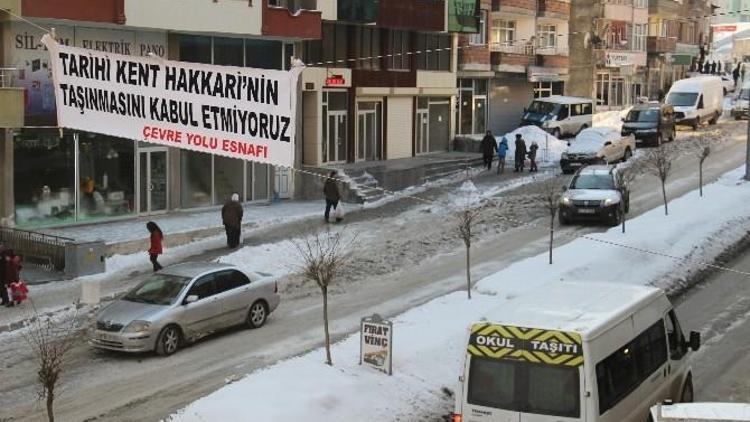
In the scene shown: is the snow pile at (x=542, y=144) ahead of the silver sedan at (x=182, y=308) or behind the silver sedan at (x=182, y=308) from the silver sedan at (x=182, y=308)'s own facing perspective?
behind

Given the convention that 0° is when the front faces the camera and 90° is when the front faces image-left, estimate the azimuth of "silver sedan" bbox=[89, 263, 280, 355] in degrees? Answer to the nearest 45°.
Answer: approximately 45°

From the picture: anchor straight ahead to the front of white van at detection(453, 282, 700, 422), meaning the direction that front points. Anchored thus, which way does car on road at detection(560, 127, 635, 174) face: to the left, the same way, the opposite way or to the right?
the opposite way

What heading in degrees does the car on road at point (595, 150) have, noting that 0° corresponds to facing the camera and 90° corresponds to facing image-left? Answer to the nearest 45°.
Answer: approximately 45°

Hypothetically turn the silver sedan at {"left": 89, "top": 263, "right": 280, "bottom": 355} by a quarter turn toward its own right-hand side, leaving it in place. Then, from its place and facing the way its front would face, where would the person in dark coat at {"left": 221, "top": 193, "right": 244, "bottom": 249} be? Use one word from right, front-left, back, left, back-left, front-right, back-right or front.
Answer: front-right

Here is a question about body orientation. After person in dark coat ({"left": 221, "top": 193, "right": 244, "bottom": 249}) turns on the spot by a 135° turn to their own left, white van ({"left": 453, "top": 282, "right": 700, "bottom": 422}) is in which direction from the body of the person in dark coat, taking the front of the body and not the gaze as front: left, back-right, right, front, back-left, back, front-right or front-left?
left

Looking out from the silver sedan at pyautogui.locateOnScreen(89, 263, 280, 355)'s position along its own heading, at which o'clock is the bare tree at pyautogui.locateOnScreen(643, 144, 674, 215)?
The bare tree is roughly at 6 o'clock from the silver sedan.

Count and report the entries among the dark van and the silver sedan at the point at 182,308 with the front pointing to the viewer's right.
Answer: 0

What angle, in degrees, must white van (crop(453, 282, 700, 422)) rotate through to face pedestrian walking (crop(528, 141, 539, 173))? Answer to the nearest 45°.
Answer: approximately 45° to its left
